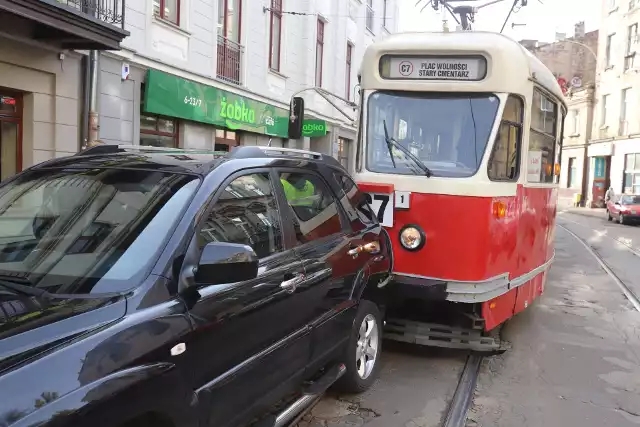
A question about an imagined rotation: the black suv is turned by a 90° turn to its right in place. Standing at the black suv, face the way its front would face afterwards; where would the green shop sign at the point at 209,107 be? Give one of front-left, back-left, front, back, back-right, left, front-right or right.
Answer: front-right

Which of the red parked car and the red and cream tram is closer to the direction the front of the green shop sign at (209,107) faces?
the red and cream tram

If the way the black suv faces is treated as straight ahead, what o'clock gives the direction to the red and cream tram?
The red and cream tram is roughly at 6 o'clock from the black suv.

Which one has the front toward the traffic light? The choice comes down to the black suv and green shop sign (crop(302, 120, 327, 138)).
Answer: the green shop sign

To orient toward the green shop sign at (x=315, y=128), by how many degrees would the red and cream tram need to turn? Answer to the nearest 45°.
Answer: approximately 135° to its right
